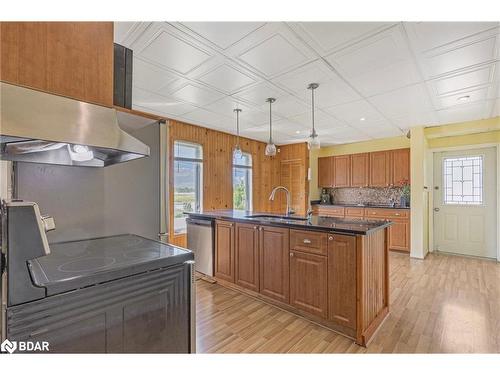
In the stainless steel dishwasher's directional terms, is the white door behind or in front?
behind

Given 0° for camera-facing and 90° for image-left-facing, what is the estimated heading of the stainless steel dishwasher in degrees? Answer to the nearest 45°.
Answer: approximately 45°

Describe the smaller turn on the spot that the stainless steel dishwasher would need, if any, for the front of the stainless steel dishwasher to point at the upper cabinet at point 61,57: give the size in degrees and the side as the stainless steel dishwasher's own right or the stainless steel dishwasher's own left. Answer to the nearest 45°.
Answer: approximately 45° to the stainless steel dishwasher's own left

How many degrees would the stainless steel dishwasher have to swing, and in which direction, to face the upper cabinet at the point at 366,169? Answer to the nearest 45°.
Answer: approximately 180°

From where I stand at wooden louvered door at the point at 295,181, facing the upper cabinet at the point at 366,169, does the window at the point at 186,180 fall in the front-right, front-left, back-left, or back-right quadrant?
back-right

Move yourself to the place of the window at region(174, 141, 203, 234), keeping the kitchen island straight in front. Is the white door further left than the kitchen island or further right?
left

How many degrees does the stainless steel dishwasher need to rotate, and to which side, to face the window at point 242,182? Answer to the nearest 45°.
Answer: approximately 135° to its right

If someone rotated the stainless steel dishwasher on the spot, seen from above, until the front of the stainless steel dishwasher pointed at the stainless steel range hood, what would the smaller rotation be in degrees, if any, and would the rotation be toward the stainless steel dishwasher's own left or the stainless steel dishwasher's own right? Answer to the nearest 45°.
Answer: approximately 45° to the stainless steel dishwasher's own left

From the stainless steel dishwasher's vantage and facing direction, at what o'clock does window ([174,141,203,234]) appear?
The window is roughly at 4 o'clock from the stainless steel dishwasher.

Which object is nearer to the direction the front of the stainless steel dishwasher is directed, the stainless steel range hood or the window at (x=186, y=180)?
the stainless steel range hood

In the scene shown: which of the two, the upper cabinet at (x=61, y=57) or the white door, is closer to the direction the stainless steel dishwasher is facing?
the upper cabinet
